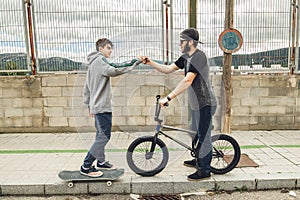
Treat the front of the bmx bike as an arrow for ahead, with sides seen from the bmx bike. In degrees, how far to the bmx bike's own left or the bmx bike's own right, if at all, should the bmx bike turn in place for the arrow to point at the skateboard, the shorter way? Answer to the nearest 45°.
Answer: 0° — it already faces it

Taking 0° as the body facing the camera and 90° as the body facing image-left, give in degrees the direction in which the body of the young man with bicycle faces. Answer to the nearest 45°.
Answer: approximately 90°

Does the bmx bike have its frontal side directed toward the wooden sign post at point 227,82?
no

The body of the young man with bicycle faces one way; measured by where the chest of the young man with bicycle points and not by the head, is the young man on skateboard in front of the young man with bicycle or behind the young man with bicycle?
in front

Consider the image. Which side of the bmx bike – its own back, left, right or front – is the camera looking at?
left

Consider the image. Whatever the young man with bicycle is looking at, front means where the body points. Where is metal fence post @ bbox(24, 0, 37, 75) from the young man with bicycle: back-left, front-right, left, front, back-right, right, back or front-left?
front-right

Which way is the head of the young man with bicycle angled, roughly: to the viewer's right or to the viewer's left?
to the viewer's left

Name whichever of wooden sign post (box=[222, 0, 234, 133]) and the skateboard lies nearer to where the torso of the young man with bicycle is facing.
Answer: the skateboard

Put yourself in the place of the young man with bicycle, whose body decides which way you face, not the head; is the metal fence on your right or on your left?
on your right

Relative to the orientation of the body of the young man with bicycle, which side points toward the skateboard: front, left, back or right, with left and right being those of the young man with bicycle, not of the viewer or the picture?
front
